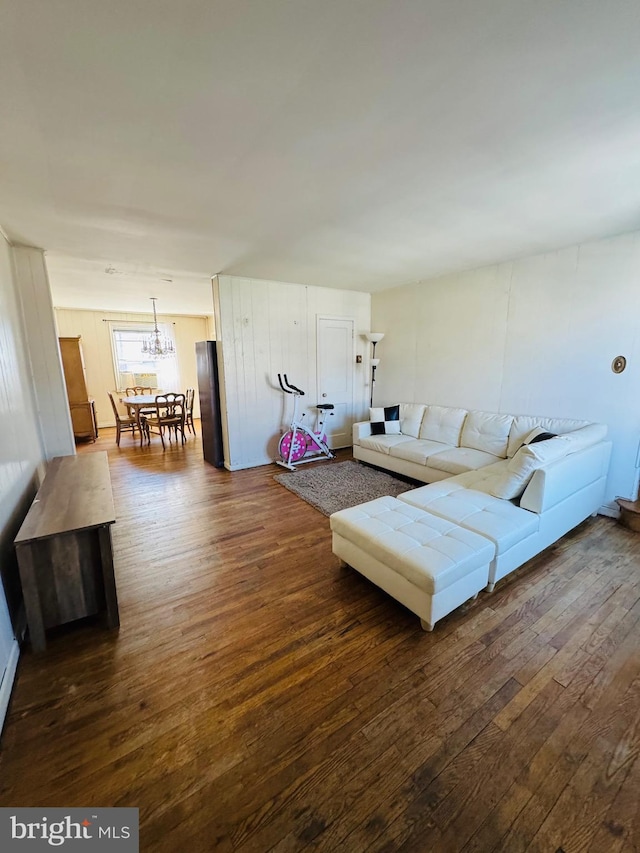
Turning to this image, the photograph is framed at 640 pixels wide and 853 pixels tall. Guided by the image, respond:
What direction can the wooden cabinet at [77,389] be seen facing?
to the viewer's right

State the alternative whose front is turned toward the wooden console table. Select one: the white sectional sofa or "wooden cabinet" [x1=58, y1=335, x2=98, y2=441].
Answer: the white sectional sofa

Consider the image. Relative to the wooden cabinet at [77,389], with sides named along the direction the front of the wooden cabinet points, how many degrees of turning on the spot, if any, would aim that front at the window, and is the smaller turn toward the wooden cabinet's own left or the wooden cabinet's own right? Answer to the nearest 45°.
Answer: approximately 45° to the wooden cabinet's own left

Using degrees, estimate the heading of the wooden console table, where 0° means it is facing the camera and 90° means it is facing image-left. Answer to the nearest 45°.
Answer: approximately 270°

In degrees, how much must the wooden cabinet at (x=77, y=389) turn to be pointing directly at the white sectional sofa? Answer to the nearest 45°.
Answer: approximately 90° to its right

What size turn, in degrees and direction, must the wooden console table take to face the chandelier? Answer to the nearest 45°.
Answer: approximately 90° to its left

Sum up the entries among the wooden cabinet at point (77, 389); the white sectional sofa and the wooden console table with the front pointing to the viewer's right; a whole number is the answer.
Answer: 2

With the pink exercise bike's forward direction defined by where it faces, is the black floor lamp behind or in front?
behind

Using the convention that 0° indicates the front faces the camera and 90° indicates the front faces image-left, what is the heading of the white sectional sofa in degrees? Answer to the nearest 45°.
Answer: approximately 45°

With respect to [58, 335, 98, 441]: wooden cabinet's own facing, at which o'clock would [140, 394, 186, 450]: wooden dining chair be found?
The wooden dining chair is roughly at 1 o'clock from the wooden cabinet.

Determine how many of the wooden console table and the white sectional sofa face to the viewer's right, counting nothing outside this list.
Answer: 1

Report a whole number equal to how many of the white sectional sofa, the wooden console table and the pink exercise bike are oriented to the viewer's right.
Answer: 1
